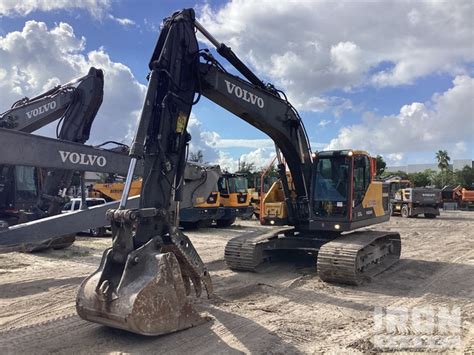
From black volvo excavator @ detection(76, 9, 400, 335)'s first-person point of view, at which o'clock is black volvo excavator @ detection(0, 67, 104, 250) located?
black volvo excavator @ detection(0, 67, 104, 250) is roughly at 3 o'clock from black volvo excavator @ detection(76, 9, 400, 335).

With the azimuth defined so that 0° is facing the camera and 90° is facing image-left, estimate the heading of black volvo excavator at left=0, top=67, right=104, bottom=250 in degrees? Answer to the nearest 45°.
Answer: approximately 315°

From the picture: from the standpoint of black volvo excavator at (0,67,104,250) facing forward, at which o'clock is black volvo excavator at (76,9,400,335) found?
black volvo excavator at (76,9,400,335) is roughly at 1 o'clock from black volvo excavator at (0,67,104,250).

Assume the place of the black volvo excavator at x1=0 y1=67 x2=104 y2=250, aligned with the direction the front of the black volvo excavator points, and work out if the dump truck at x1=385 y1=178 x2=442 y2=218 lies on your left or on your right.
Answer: on your left

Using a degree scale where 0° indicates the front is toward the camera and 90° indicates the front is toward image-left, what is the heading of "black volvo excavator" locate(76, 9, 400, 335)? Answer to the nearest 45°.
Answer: approximately 45°
